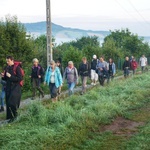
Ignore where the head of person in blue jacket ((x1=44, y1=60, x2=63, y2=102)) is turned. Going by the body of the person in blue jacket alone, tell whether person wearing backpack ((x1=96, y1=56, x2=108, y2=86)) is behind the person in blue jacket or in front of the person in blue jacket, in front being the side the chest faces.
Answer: behind

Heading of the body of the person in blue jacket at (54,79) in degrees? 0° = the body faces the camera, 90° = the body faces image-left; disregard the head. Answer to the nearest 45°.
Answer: approximately 0°

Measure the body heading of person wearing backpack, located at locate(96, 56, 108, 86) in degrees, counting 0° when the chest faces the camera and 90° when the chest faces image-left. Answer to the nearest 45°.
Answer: approximately 45°

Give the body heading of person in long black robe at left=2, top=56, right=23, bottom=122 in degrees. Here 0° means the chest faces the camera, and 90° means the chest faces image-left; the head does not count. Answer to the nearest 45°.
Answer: approximately 45°

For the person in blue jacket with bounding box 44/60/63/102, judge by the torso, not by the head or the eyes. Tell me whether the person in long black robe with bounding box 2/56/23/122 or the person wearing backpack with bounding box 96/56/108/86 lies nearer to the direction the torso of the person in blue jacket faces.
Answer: the person in long black robe
